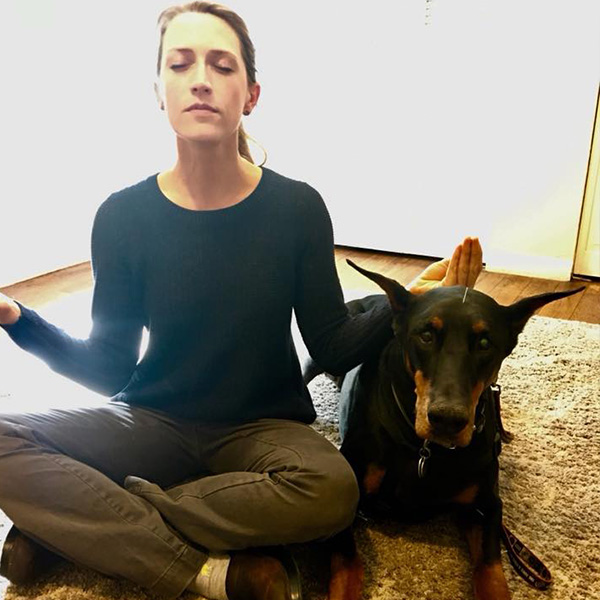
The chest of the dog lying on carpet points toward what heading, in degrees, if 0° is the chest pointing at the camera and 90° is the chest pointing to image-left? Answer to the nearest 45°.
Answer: approximately 0°

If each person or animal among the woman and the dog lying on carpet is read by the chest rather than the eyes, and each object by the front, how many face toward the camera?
2
